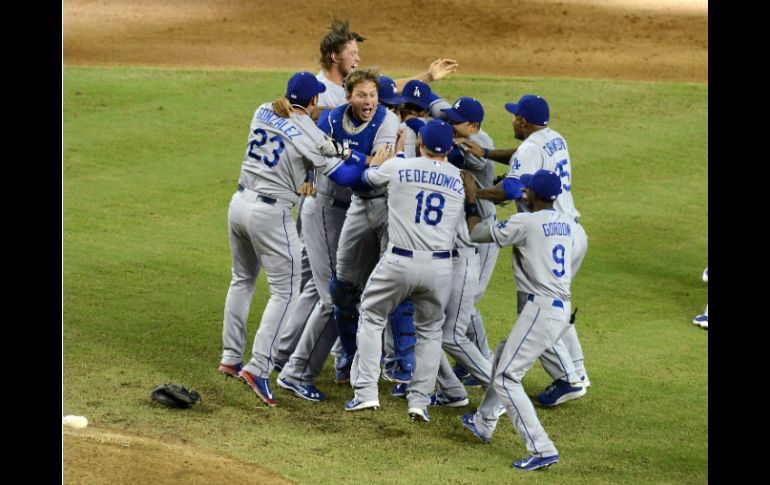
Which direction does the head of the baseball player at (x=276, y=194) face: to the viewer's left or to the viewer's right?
to the viewer's right

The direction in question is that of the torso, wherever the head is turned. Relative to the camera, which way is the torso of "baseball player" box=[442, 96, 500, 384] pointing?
to the viewer's left

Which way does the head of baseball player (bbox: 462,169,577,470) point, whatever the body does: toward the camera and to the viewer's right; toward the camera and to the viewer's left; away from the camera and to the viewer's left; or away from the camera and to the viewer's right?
away from the camera and to the viewer's left

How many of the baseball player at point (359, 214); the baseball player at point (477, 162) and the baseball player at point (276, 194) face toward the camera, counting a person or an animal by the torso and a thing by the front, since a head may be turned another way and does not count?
1

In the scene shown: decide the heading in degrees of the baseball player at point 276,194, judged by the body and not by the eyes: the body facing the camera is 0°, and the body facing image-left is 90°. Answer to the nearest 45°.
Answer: approximately 225°

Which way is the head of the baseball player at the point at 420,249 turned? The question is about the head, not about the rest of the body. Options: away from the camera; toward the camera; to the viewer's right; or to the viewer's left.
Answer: away from the camera

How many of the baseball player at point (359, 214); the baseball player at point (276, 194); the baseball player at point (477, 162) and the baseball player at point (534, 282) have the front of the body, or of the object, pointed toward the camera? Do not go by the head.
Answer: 1

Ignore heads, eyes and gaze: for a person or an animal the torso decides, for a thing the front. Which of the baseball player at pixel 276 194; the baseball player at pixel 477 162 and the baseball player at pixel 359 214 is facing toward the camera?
the baseball player at pixel 359 214

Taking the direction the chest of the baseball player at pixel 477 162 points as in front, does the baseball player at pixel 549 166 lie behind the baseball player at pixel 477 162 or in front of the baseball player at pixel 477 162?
behind

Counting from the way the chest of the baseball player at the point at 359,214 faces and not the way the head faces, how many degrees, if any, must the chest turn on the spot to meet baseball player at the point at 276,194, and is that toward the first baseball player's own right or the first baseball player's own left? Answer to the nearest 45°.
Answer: approximately 90° to the first baseball player's own right

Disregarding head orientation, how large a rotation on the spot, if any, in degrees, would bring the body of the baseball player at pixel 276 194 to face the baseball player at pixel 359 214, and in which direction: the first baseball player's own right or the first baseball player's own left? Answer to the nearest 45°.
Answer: approximately 45° to the first baseball player's own right
